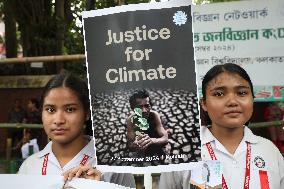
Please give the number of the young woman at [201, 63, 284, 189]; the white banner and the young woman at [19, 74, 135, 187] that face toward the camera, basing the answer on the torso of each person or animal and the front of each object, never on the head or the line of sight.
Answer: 3

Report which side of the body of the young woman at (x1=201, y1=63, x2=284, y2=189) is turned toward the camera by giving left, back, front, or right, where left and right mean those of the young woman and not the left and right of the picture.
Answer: front

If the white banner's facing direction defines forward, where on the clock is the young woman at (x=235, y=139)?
The young woman is roughly at 12 o'clock from the white banner.

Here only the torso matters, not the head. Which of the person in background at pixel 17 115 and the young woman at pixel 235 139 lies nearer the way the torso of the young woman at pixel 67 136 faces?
the young woman

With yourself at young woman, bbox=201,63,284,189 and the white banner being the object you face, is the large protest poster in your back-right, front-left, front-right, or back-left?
back-left

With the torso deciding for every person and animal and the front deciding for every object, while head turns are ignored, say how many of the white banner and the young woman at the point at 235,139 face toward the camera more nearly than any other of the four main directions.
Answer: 2

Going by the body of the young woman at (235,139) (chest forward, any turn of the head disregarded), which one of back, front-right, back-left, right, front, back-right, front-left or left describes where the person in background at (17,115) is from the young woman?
back-right

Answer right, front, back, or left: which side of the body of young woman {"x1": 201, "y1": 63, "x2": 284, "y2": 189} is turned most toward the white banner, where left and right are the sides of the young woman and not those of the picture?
back

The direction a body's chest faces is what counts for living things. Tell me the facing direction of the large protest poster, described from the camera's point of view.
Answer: facing the viewer
